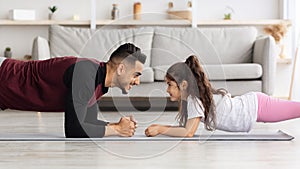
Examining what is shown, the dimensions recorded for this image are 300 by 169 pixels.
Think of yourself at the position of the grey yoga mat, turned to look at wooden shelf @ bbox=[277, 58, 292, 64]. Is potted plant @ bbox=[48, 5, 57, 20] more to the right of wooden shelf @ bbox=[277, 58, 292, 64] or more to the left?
left

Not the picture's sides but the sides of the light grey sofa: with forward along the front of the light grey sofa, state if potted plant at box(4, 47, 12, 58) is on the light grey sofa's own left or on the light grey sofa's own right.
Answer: on the light grey sofa's own right

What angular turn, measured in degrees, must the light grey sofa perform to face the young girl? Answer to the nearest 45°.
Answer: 0° — it already faces them

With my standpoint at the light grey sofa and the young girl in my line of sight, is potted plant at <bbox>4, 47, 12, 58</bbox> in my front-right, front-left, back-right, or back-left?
back-right

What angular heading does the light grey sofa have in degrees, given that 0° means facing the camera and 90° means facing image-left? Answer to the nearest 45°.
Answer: approximately 0°

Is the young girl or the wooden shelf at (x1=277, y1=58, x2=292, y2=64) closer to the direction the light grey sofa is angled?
the young girl

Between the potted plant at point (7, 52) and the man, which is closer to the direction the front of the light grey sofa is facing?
the man

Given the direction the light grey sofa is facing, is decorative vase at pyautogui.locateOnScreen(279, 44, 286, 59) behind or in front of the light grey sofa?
behind

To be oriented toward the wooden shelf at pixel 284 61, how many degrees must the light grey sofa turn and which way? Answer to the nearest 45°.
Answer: approximately 135° to its left

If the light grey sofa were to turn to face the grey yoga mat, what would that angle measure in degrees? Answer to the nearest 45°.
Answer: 0° — it already faces it

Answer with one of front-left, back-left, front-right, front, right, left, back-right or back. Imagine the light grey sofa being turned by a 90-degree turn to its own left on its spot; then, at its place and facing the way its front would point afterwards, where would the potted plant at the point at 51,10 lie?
back-left

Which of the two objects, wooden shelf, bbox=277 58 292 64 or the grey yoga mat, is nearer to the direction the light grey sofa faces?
the grey yoga mat
